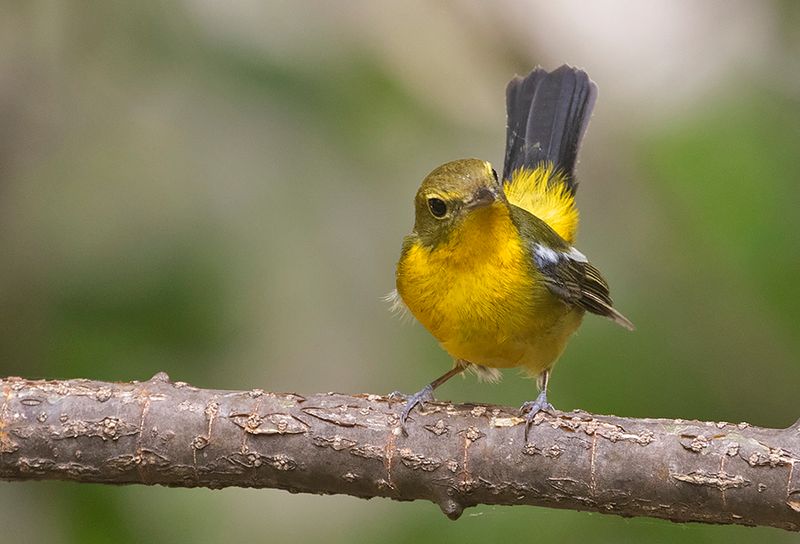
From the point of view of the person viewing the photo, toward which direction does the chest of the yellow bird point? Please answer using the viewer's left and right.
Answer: facing the viewer and to the left of the viewer
